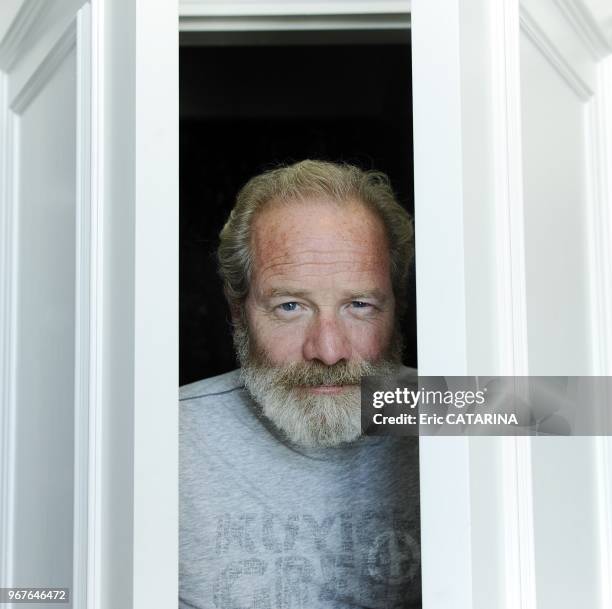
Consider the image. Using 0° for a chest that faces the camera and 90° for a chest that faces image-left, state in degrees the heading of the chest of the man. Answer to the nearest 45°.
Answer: approximately 0°
